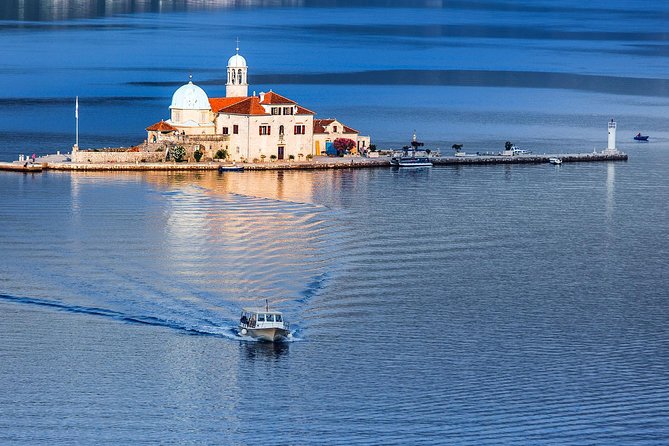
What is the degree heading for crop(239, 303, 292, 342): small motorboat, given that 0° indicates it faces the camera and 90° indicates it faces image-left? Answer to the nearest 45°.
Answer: approximately 315°
